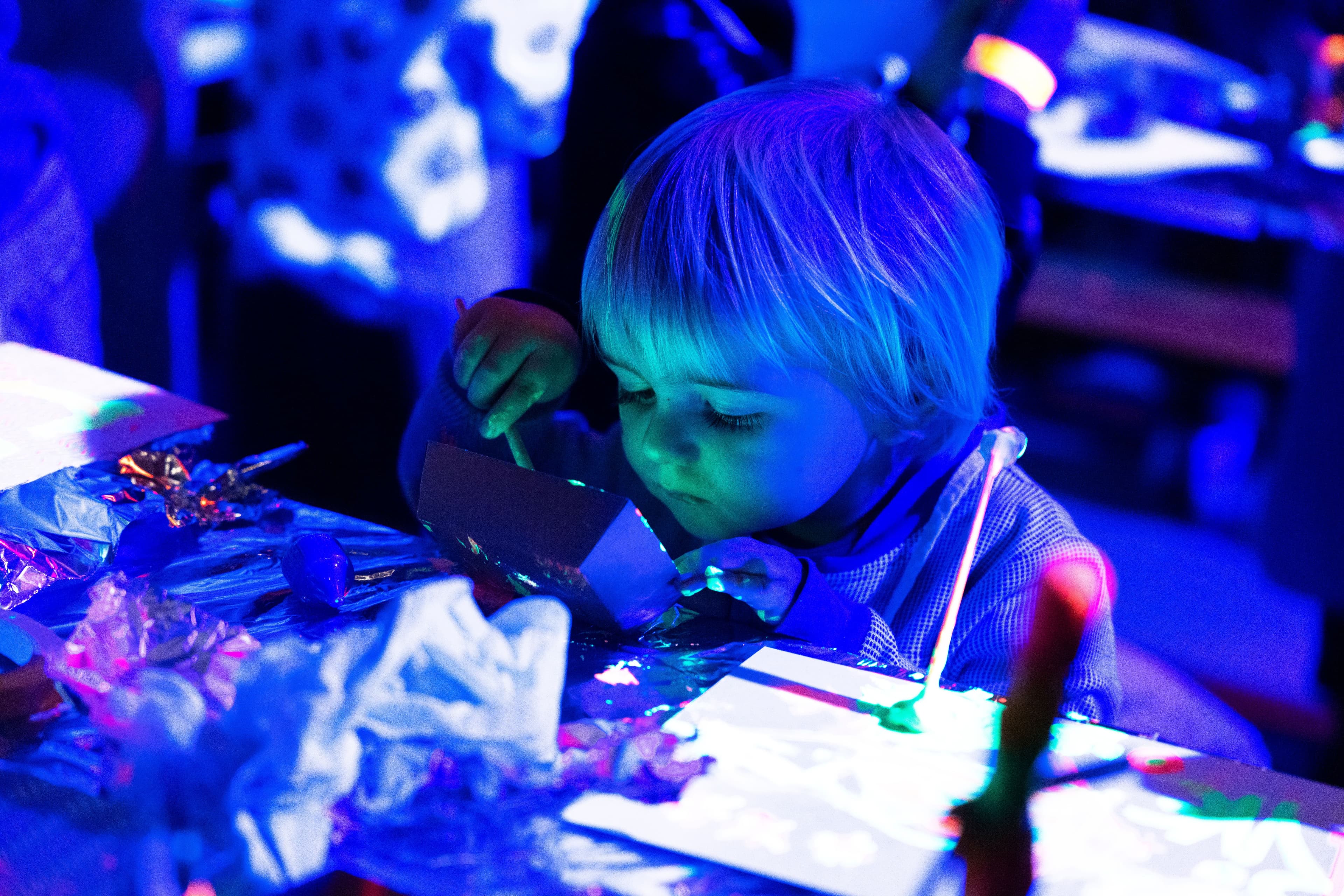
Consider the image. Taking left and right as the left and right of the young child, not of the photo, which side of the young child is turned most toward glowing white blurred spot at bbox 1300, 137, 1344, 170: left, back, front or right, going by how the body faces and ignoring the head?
back

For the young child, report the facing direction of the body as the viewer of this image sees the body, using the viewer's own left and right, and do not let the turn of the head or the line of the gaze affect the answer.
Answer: facing the viewer and to the left of the viewer

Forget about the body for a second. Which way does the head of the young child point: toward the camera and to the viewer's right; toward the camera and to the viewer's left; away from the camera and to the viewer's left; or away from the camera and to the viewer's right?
toward the camera and to the viewer's left
